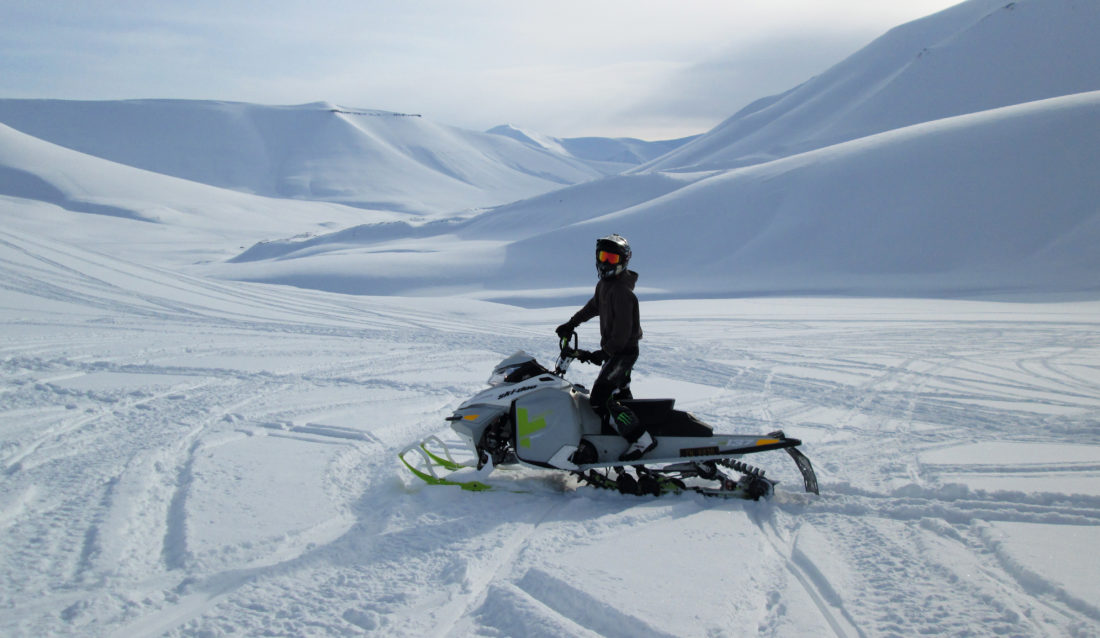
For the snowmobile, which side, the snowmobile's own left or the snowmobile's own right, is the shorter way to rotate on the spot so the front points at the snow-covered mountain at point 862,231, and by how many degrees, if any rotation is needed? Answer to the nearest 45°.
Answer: approximately 90° to the snowmobile's own right

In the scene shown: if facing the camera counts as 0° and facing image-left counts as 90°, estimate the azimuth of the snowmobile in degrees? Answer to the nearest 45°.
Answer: approximately 90°
